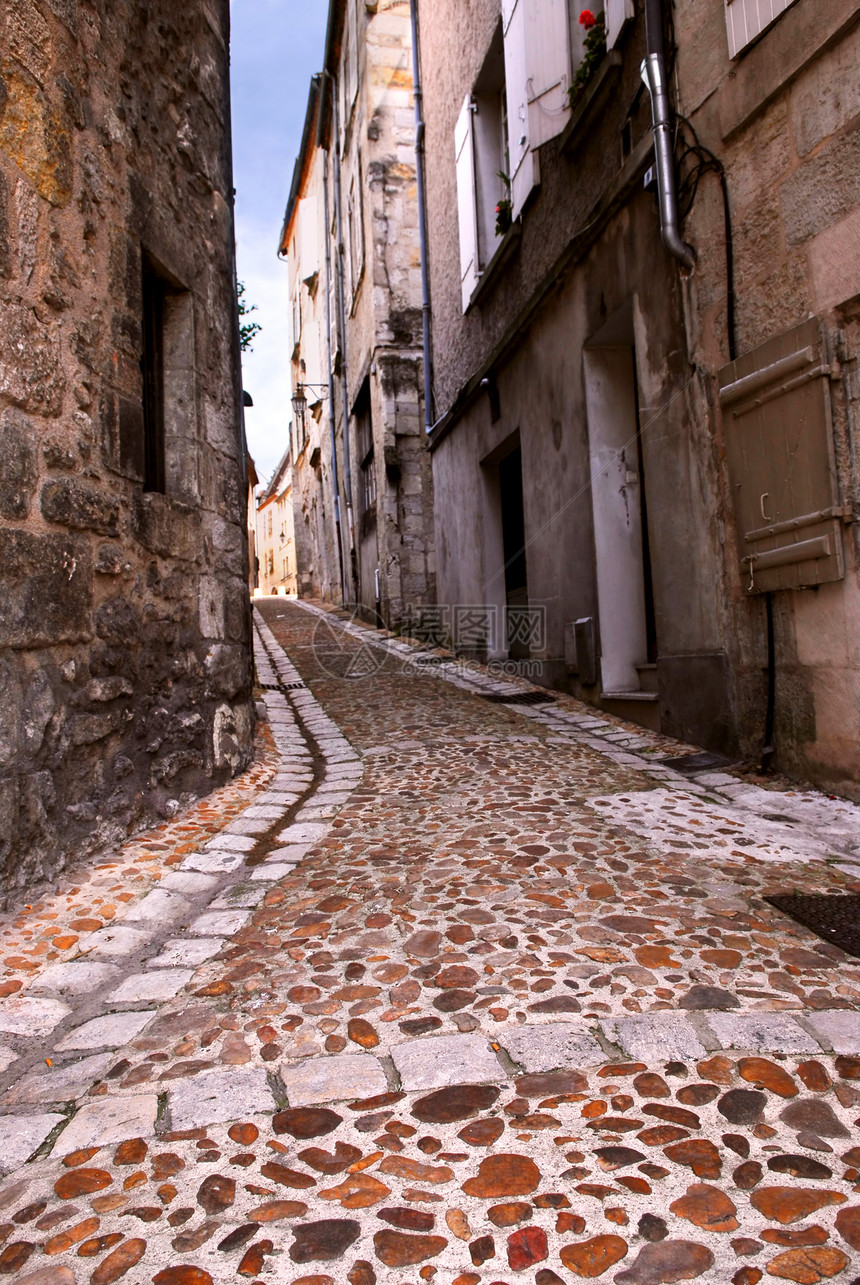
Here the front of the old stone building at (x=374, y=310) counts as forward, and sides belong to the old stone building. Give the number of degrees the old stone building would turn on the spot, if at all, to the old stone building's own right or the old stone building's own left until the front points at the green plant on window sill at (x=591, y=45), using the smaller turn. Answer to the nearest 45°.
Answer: approximately 90° to the old stone building's own left

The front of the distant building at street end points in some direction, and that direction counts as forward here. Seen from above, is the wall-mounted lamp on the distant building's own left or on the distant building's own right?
on the distant building's own left

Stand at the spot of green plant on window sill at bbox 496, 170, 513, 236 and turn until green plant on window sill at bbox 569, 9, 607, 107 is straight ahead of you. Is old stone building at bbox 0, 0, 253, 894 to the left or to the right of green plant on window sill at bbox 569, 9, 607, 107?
right

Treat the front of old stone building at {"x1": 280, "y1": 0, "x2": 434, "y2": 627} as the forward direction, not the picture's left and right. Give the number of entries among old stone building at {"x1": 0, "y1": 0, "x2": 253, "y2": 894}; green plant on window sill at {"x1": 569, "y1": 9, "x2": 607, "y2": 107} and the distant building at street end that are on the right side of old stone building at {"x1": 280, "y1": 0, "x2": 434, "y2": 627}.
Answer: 1

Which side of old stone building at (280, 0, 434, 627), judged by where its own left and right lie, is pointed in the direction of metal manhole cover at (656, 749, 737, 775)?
left

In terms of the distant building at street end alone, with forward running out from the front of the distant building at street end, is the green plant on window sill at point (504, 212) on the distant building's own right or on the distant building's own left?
on the distant building's own left

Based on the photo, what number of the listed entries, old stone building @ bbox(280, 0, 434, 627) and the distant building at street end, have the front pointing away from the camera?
0

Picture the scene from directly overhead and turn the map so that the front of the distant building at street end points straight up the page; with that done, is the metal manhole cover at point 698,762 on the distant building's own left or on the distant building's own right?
on the distant building's own left

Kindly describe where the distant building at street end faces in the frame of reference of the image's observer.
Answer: facing the viewer and to the left of the viewer

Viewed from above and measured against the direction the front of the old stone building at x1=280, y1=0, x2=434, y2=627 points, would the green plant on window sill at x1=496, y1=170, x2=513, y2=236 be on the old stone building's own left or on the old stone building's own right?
on the old stone building's own left

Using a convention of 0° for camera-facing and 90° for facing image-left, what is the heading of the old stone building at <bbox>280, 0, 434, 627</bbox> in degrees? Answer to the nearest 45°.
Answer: approximately 90°
